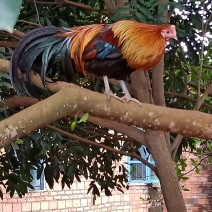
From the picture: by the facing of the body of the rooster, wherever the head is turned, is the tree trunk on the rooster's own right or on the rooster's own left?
on the rooster's own left

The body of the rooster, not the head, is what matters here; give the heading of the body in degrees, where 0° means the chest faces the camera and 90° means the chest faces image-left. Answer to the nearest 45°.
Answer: approximately 270°
